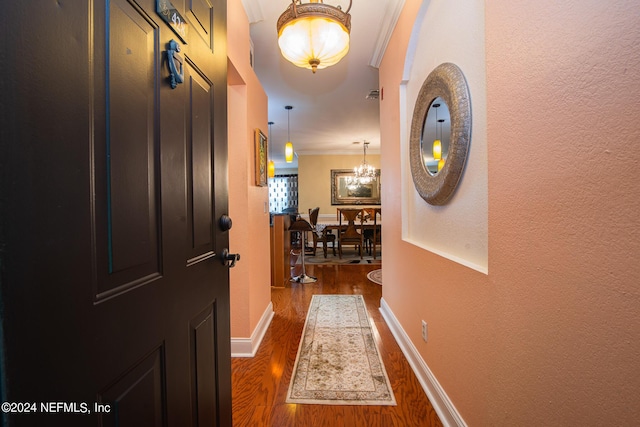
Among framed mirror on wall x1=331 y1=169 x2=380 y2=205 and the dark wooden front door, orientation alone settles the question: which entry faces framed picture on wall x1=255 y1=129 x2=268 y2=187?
framed mirror on wall x1=331 y1=169 x2=380 y2=205

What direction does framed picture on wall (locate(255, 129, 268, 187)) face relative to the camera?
to the viewer's right

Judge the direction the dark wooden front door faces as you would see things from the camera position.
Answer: facing the viewer and to the right of the viewer

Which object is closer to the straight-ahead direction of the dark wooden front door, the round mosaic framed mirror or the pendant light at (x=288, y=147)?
the round mosaic framed mirror

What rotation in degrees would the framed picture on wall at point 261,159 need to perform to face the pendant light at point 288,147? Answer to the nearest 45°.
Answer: approximately 90° to its left

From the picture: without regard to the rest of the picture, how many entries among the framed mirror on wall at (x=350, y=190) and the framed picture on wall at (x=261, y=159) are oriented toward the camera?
1

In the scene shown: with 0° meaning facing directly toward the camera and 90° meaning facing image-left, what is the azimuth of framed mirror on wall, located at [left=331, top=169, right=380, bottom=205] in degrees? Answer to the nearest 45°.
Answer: approximately 0°

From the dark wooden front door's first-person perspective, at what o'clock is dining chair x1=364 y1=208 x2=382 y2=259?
The dining chair is roughly at 9 o'clock from the dark wooden front door.

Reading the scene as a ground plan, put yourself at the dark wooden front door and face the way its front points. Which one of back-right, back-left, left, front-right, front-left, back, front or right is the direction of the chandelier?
left

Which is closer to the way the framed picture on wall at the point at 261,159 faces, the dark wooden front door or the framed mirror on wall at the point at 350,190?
the framed mirror on wall

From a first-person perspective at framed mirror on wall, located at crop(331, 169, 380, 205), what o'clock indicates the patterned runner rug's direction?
The patterned runner rug is roughly at 12 o'clock from the framed mirror on wall.

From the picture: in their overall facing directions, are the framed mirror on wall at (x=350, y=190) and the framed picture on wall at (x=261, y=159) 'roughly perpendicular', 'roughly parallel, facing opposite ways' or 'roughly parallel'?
roughly perpendicular

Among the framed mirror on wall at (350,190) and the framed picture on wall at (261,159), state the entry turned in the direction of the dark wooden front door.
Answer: the framed mirror on wall at (350,190)
